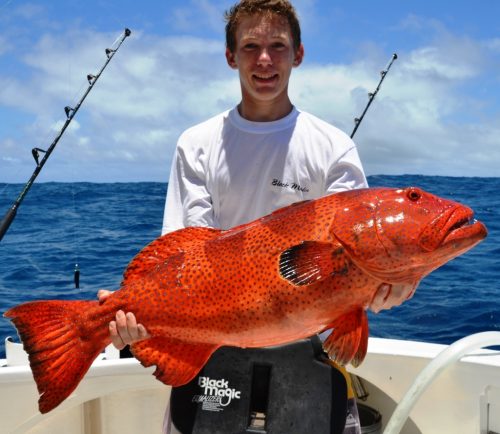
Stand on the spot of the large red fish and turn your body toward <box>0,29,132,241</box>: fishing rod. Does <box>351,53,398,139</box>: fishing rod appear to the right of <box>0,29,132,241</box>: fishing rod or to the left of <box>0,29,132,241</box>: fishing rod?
right

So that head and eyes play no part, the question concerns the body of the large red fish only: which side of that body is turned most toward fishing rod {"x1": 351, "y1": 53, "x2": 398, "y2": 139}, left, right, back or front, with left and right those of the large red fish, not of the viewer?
left

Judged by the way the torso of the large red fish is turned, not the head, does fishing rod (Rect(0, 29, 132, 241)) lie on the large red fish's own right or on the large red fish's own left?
on the large red fish's own left

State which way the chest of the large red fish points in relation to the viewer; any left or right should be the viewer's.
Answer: facing to the right of the viewer

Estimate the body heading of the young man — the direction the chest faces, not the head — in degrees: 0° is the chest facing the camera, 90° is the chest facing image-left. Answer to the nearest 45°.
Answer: approximately 0°

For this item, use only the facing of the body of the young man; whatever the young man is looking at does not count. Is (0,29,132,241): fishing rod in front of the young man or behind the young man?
behind
